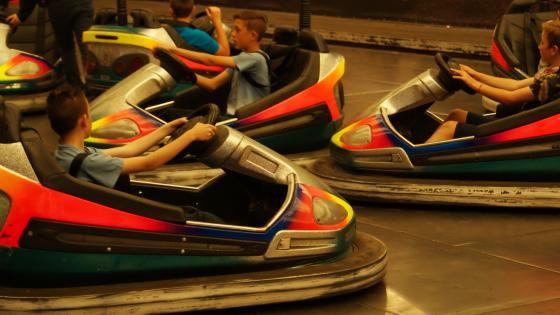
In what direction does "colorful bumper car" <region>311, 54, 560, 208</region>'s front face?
to the viewer's left

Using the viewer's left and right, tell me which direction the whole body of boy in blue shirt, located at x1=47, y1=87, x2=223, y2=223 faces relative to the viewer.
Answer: facing away from the viewer and to the right of the viewer

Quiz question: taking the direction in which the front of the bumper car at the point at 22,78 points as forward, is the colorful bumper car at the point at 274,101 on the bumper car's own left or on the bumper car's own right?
on the bumper car's own right

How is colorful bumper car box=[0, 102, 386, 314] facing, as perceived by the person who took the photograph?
facing to the right of the viewer

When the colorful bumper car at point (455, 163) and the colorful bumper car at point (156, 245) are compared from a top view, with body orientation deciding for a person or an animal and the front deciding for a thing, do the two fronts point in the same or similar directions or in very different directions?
very different directions

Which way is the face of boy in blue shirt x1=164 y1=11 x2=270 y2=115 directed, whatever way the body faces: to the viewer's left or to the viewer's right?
to the viewer's left

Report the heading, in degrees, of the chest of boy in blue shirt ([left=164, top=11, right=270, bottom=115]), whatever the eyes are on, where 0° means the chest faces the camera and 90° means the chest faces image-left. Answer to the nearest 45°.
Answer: approximately 90°
